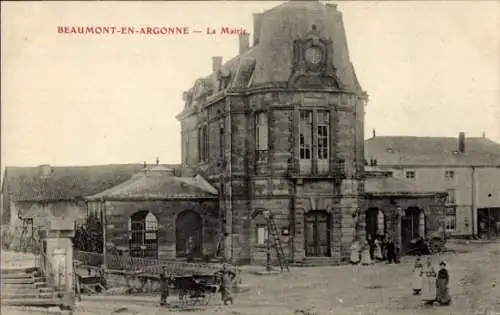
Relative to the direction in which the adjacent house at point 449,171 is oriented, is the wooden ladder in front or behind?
in front

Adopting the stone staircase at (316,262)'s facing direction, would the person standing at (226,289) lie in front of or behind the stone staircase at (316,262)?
in front

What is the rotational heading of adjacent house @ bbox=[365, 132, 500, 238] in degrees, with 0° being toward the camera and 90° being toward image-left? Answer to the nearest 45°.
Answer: approximately 0°

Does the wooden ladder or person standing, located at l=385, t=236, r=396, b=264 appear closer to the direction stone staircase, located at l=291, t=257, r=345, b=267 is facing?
the wooden ladder

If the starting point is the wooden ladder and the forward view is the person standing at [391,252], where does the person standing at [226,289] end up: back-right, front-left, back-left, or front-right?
back-right

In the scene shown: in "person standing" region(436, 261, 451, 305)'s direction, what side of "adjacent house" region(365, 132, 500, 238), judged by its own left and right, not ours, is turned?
front

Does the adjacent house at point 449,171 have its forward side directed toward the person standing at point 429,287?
yes

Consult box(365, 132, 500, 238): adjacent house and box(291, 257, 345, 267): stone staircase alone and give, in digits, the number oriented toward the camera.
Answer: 2

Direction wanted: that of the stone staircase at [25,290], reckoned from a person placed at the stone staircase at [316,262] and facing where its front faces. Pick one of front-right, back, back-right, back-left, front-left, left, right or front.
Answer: front-right

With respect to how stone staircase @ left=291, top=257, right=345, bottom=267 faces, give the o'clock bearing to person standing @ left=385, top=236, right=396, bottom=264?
The person standing is roughly at 8 o'clock from the stone staircase.

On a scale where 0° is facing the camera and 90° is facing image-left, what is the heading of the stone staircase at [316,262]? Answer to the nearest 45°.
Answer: approximately 0°
